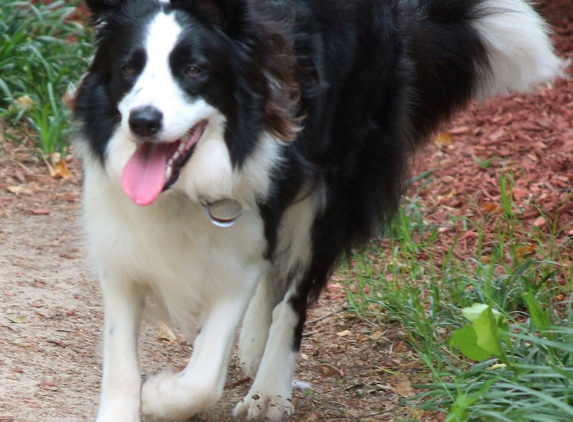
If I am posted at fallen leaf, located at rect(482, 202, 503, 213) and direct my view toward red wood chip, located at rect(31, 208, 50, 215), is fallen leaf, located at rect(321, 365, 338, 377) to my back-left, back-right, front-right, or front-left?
front-left

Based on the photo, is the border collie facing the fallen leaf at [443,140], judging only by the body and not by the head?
no

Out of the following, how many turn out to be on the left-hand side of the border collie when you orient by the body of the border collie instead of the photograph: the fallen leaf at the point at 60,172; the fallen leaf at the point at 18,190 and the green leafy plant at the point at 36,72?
0

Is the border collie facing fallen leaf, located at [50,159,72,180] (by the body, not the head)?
no

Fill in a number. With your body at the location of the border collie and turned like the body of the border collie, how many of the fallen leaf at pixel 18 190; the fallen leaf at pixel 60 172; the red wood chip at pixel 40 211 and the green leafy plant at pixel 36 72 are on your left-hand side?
0

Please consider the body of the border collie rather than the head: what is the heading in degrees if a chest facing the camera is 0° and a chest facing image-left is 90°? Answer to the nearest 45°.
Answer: approximately 45°

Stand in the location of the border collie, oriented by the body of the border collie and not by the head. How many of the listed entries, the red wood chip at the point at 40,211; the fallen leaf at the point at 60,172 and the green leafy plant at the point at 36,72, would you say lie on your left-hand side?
0

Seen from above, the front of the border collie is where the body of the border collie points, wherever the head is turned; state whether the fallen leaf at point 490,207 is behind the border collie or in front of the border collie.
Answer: behind

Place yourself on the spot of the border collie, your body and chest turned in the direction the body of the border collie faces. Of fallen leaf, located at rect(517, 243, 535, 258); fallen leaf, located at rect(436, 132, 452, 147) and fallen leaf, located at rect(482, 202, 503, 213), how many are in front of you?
0

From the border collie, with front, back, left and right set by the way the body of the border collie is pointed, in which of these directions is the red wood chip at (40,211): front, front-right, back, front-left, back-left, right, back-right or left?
right

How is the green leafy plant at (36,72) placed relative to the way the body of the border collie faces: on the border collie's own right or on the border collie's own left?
on the border collie's own right

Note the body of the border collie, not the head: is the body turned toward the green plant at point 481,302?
no
